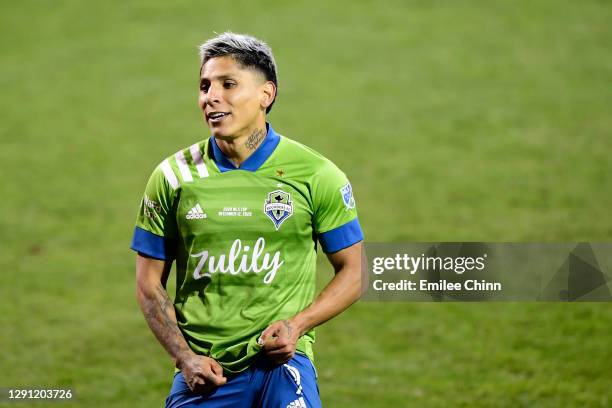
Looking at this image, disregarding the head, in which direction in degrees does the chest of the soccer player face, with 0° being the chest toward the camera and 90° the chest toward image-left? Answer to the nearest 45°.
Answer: approximately 0°
